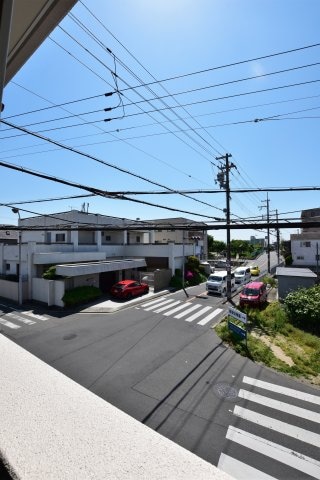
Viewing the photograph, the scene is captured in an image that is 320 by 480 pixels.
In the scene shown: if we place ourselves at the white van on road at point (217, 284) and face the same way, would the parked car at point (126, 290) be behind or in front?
in front

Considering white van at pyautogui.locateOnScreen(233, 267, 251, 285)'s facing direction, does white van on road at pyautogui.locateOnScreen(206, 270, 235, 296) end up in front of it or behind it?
in front

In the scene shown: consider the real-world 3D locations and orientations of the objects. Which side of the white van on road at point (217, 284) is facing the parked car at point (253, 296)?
left

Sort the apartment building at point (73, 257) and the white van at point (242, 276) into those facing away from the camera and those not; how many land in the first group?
0

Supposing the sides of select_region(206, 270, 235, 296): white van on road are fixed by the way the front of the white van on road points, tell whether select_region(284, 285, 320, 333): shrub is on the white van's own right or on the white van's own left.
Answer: on the white van's own left

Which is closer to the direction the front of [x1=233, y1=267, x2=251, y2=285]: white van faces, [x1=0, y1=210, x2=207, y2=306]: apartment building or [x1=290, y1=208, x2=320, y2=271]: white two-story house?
the apartment building

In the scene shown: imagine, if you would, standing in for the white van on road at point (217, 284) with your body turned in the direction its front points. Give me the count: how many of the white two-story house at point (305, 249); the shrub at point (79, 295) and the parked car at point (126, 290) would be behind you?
1

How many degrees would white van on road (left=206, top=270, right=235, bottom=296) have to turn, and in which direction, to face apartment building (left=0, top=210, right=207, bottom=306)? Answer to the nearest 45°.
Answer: approximately 45° to its right

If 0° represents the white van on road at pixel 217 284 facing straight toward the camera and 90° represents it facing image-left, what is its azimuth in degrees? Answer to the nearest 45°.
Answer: approximately 45°

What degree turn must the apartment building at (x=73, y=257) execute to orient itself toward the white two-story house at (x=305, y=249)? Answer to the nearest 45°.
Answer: approximately 45° to its left

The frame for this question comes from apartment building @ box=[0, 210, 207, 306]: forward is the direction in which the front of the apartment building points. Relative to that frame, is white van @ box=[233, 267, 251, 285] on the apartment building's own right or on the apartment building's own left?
on the apartment building's own left

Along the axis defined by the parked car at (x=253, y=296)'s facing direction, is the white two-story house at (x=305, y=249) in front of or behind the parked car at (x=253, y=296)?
behind
